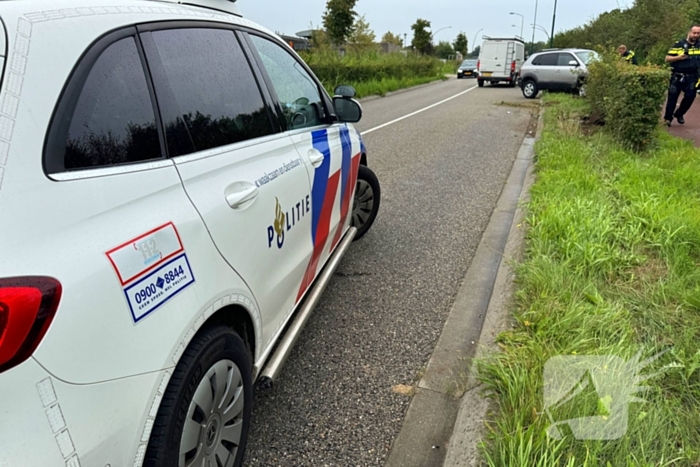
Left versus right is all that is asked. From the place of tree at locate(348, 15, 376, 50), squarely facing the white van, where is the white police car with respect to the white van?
right

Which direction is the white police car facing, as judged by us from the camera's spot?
facing away from the viewer and to the right of the viewer

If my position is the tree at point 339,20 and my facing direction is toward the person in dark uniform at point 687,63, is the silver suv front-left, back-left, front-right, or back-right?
front-left

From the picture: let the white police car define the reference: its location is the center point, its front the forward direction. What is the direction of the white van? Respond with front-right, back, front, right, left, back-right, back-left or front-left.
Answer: front

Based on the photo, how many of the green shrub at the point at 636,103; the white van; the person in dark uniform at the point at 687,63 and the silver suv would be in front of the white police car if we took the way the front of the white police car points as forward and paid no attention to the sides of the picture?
4

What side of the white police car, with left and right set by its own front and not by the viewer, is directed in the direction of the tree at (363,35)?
front

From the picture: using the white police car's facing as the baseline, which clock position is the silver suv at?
The silver suv is roughly at 12 o'clock from the white police car.

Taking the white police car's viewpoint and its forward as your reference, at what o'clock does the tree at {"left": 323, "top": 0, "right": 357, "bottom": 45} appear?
The tree is roughly at 11 o'clock from the white police car.

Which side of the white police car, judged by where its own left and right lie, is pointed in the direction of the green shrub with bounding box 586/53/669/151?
front

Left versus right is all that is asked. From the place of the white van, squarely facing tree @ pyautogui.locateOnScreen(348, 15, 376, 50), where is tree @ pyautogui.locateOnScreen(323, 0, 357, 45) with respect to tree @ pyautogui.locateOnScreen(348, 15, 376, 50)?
left
